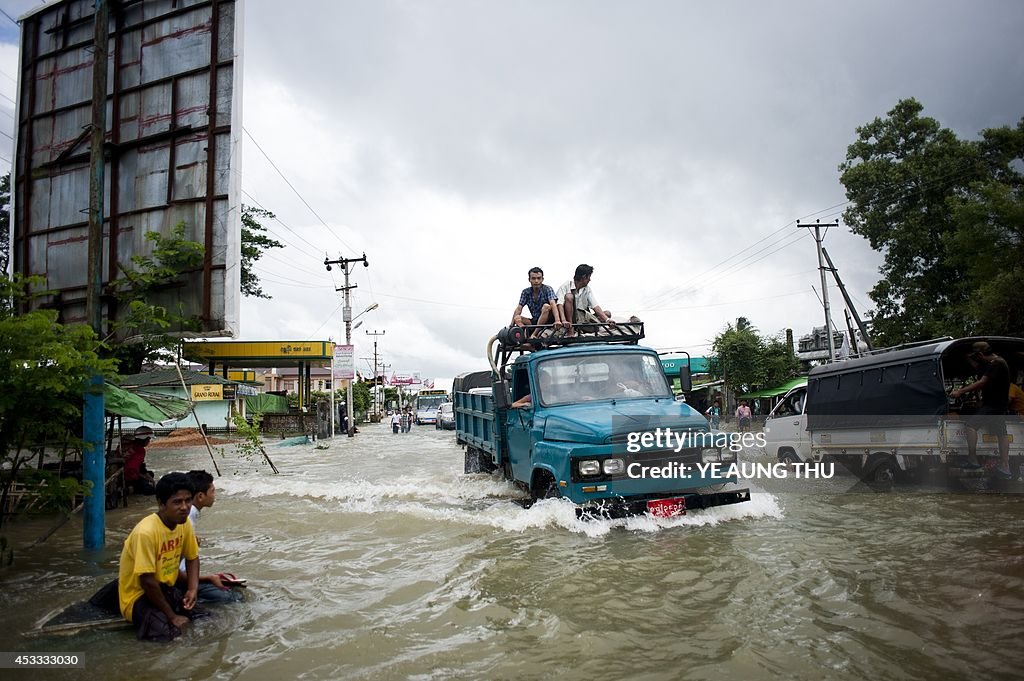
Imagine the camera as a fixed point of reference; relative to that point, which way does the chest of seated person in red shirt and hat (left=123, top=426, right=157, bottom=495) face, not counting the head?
to the viewer's right

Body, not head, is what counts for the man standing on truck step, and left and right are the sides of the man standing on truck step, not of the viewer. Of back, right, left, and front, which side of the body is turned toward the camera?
left

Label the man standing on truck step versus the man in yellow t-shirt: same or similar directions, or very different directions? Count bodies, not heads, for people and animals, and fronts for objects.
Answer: very different directions

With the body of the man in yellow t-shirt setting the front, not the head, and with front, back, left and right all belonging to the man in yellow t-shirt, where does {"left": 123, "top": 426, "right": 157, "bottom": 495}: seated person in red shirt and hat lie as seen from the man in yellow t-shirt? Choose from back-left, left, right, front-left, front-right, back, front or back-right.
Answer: back-left

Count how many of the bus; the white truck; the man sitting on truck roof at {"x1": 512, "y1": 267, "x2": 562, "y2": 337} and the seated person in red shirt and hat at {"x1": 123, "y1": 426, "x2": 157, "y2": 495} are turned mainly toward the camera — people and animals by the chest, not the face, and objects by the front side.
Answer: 2

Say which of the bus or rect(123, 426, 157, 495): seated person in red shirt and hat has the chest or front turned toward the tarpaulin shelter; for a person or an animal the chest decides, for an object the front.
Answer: the bus

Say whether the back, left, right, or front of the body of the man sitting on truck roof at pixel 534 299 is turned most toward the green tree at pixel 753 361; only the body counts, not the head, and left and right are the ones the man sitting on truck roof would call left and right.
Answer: back

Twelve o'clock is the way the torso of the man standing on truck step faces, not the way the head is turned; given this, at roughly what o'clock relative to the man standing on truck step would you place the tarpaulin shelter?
The tarpaulin shelter is roughly at 11 o'clock from the man standing on truck step.

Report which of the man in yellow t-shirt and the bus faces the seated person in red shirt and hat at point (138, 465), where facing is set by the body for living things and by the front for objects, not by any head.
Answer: the bus

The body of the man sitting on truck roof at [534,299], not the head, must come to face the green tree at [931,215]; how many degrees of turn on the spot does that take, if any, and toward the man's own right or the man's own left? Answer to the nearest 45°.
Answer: approximately 135° to the man's own left

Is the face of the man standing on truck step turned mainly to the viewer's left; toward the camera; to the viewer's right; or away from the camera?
to the viewer's left
